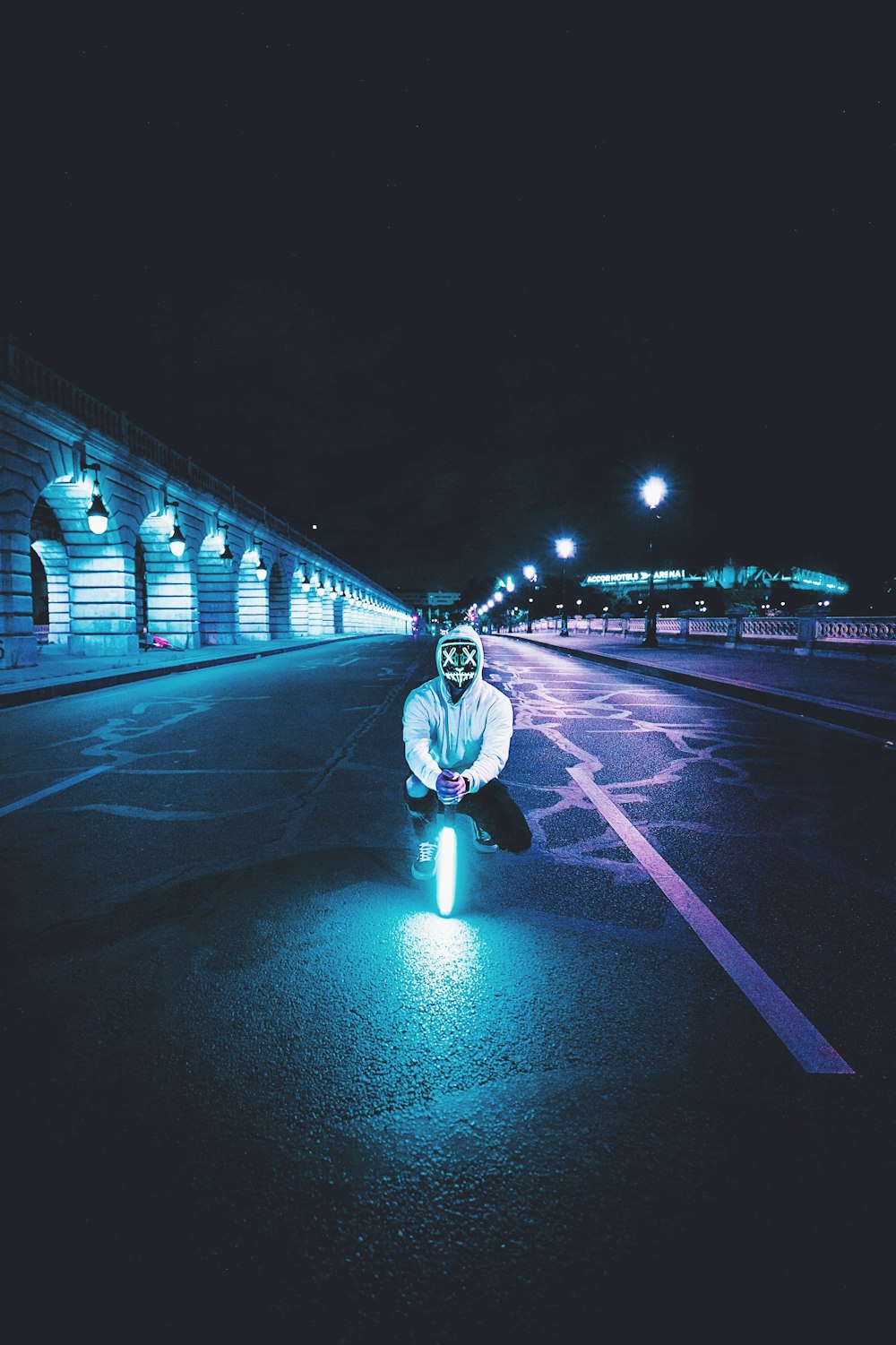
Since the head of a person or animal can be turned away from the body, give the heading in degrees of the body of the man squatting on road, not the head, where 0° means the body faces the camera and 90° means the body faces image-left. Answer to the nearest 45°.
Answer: approximately 0°

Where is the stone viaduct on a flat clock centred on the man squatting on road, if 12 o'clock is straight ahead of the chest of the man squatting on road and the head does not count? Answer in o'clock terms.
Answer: The stone viaduct is roughly at 5 o'clock from the man squatting on road.

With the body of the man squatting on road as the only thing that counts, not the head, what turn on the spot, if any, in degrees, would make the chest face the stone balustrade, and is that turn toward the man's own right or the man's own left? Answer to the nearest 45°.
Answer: approximately 135° to the man's own left
